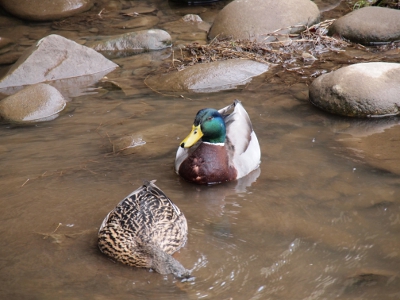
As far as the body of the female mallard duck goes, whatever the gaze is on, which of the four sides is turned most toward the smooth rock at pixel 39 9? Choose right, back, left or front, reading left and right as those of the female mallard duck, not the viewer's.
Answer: back

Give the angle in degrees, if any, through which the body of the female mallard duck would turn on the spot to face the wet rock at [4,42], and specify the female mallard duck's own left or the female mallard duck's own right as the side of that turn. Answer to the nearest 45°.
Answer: approximately 180°

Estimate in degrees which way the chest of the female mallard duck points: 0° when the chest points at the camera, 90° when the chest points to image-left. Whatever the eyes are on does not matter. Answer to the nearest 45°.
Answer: approximately 0°

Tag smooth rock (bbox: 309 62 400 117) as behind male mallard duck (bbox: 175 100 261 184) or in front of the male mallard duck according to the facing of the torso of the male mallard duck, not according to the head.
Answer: behind

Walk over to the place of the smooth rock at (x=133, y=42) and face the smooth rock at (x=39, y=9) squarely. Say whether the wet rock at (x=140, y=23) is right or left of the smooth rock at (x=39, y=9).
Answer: right

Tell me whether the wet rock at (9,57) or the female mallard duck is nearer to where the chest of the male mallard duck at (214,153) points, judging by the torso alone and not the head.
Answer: the female mallard duck

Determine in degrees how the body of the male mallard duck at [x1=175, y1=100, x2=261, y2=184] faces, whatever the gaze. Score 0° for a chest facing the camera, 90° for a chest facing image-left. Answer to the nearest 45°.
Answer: approximately 45°

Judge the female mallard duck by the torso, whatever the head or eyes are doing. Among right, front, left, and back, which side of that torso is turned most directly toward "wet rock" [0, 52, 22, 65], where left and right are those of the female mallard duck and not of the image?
back

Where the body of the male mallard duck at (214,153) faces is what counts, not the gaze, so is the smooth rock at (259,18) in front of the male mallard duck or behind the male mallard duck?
behind
